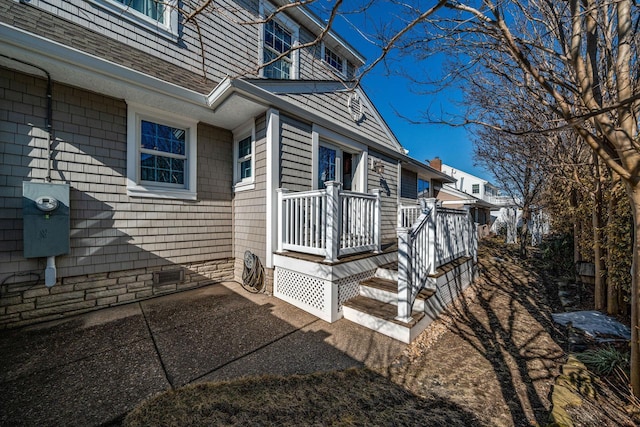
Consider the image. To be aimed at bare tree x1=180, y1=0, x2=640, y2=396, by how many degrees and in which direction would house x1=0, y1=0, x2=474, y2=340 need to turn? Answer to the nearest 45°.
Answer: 0° — it already faces it

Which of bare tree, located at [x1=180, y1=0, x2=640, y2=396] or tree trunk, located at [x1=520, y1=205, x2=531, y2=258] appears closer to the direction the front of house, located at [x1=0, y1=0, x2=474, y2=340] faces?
the bare tree

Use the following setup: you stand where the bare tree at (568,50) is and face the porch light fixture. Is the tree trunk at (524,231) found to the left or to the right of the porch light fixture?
right

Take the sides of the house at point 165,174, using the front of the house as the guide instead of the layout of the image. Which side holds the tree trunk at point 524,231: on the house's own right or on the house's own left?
on the house's own left

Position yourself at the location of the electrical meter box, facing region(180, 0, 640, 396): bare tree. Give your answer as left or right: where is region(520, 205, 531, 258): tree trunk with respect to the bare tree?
left

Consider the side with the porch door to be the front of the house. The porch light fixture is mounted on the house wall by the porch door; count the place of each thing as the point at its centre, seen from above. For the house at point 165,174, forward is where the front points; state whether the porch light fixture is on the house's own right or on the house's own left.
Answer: on the house's own left

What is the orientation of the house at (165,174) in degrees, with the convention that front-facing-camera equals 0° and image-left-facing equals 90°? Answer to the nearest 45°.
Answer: approximately 315°
